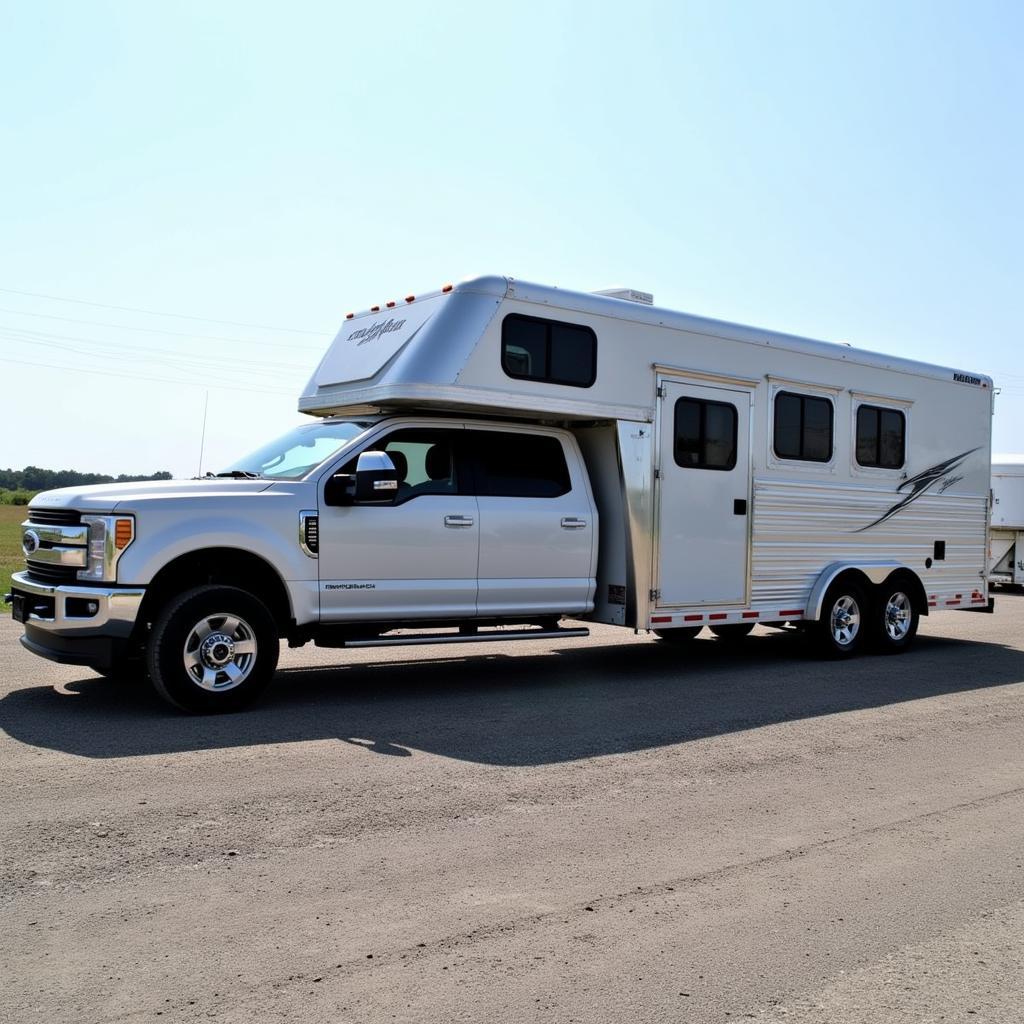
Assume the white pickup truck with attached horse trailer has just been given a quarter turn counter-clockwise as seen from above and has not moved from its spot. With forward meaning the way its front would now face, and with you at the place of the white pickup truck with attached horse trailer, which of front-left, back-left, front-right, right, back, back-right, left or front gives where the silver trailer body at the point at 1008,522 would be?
left

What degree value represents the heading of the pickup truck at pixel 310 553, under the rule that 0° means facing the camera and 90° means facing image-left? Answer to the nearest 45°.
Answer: approximately 45°

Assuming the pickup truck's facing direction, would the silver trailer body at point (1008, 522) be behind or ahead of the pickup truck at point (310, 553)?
behind
